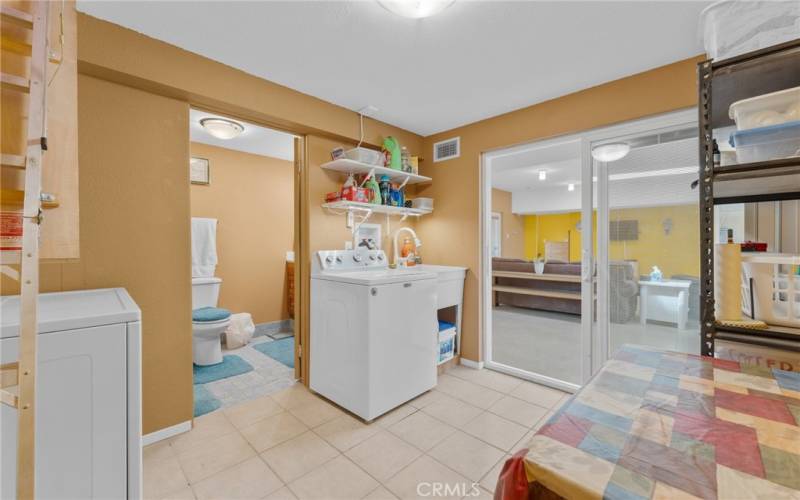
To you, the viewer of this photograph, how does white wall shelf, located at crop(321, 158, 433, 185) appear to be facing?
facing the viewer and to the right of the viewer

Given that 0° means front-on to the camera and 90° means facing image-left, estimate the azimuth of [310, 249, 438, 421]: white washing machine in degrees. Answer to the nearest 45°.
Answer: approximately 315°

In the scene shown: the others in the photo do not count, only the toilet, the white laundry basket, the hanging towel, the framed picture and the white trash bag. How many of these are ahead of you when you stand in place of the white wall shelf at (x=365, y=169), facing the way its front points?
1

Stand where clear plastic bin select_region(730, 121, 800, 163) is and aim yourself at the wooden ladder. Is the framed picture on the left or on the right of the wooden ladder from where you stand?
right

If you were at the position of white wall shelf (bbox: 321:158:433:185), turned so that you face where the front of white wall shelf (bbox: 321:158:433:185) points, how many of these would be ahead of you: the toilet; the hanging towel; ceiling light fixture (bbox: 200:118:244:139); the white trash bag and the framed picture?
0

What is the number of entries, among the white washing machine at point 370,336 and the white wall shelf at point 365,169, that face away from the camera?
0

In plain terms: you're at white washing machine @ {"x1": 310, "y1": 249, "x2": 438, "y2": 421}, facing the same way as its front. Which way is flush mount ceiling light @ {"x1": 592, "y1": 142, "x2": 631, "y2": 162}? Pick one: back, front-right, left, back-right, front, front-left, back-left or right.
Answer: front-left

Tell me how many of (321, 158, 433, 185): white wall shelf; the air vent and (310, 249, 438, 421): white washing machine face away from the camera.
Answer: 0

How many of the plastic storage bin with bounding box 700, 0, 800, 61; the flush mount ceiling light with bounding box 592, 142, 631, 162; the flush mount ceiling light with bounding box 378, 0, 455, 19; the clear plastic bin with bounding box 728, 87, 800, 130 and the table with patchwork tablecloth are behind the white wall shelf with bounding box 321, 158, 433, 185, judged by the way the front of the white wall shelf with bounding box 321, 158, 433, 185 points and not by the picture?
0

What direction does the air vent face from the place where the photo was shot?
facing the viewer and to the left of the viewer

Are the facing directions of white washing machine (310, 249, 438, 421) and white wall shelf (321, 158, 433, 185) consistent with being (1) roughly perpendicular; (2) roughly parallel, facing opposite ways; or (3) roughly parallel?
roughly parallel

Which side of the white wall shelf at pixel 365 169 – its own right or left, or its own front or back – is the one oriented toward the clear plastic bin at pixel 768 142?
front
